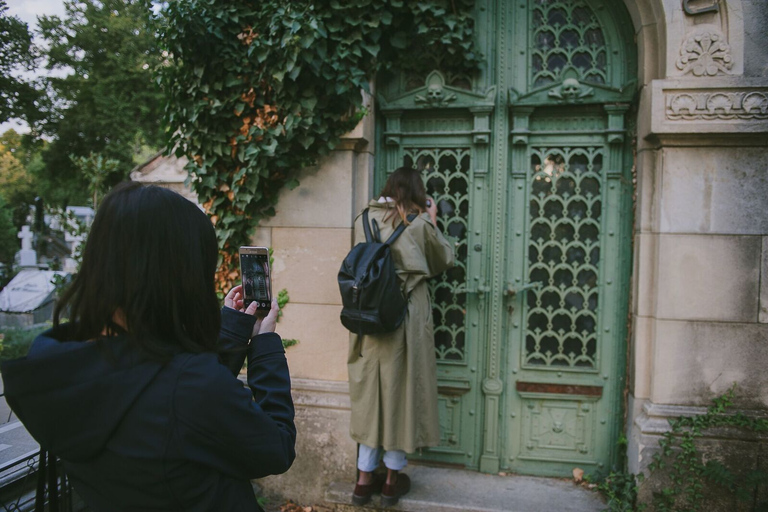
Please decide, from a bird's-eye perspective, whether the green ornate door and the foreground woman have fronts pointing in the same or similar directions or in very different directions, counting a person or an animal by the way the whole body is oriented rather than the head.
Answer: very different directions

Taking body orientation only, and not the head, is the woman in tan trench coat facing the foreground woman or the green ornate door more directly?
the green ornate door

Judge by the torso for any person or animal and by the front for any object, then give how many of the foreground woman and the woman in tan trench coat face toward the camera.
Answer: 0

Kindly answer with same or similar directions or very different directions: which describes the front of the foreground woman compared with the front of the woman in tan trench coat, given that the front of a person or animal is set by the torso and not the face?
same or similar directions

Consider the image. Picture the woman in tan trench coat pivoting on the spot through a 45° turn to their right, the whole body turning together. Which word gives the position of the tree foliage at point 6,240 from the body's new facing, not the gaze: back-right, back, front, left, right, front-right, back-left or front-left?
back-left

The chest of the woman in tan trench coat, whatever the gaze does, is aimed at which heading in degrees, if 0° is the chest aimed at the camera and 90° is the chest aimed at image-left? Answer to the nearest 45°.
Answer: approximately 225°

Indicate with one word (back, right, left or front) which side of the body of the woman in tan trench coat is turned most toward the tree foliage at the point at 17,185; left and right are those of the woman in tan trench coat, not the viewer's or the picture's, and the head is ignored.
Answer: left

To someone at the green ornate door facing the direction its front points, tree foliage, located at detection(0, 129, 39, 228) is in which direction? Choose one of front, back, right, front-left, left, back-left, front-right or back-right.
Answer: back-right

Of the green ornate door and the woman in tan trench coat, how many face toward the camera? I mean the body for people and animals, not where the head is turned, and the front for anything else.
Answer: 1

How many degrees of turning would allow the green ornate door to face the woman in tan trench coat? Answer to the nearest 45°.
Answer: approximately 45° to its right

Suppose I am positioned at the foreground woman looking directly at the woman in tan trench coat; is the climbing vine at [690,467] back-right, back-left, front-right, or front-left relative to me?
front-right

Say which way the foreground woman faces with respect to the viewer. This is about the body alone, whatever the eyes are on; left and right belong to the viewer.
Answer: facing away from the viewer and to the right of the viewer

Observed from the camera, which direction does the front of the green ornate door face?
facing the viewer

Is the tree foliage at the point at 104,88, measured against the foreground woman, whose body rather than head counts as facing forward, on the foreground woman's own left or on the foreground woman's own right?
on the foreground woman's own left

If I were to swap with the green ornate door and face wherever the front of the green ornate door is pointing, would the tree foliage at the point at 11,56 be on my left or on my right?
on my right

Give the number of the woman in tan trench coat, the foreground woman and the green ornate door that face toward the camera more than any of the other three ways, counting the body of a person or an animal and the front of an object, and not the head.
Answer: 1

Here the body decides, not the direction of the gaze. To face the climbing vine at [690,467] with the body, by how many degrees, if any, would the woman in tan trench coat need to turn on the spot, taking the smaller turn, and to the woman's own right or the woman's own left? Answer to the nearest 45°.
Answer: approximately 45° to the woman's own right

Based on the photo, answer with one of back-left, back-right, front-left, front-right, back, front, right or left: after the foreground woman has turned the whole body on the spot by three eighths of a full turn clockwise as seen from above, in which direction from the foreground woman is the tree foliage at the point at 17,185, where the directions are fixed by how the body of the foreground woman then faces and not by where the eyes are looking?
back
